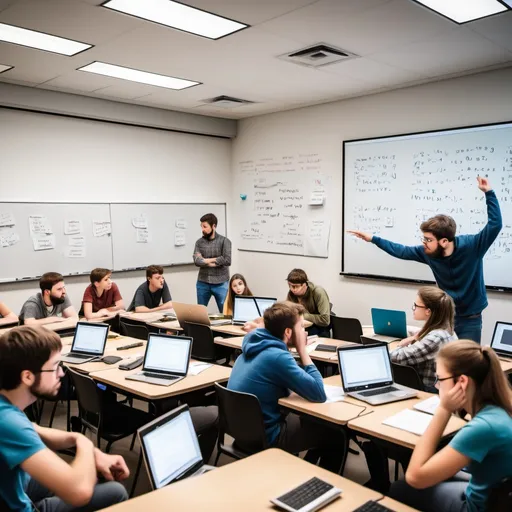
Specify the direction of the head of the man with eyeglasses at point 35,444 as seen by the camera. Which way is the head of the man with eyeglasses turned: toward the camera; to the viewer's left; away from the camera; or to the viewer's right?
to the viewer's right

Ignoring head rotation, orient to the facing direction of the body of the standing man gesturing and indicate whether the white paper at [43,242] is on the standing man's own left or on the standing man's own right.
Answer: on the standing man's own right

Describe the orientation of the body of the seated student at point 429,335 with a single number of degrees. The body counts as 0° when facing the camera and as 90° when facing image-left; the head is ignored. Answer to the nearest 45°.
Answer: approximately 90°

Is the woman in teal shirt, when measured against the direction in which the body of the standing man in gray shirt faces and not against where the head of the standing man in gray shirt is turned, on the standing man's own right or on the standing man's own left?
on the standing man's own left

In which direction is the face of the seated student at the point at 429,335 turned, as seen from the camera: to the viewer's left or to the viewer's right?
to the viewer's left

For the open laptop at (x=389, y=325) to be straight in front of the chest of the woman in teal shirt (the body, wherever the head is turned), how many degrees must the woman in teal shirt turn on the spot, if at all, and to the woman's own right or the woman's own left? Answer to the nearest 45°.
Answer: approximately 90° to the woman's own right

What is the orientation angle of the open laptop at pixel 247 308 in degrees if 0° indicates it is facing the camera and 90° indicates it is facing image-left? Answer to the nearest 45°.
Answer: approximately 0°

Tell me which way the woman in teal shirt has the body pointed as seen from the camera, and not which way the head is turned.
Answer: to the viewer's left
